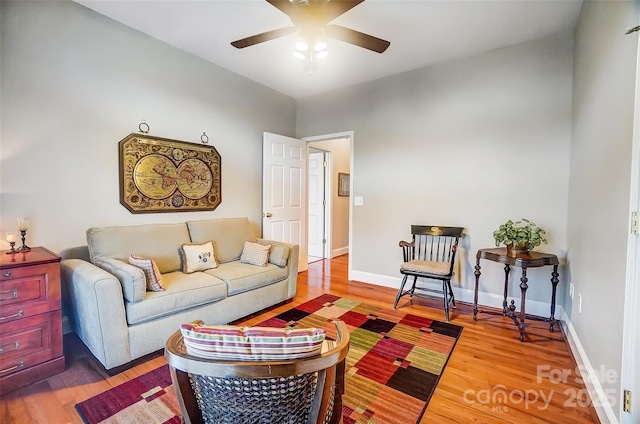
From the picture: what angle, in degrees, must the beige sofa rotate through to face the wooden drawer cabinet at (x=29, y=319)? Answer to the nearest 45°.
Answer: approximately 90° to its right

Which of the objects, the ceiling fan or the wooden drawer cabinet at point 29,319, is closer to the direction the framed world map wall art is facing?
the ceiling fan

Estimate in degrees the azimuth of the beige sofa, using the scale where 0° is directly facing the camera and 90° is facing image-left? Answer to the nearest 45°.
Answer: approximately 315°

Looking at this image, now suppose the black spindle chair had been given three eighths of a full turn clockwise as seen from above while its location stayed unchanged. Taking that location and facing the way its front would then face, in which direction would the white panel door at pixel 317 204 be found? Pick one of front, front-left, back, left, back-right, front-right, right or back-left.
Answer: front-left

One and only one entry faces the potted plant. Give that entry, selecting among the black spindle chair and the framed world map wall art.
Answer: the framed world map wall art

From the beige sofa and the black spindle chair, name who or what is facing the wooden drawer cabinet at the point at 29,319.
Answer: the black spindle chair

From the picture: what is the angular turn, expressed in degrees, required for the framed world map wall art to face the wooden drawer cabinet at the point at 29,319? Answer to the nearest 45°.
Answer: approximately 90° to its right

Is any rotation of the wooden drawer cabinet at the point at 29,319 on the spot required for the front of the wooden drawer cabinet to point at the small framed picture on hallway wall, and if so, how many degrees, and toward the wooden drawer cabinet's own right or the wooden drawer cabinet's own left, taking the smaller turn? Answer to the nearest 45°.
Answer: approximately 45° to the wooden drawer cabinet's own left

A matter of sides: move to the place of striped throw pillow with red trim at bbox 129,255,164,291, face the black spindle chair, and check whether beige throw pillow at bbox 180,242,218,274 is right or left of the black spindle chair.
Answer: left

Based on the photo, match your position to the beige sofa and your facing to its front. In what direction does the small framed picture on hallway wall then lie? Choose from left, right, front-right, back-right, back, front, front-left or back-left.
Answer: left

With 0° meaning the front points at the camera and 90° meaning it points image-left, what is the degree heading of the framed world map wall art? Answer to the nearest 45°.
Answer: approximately 315°
